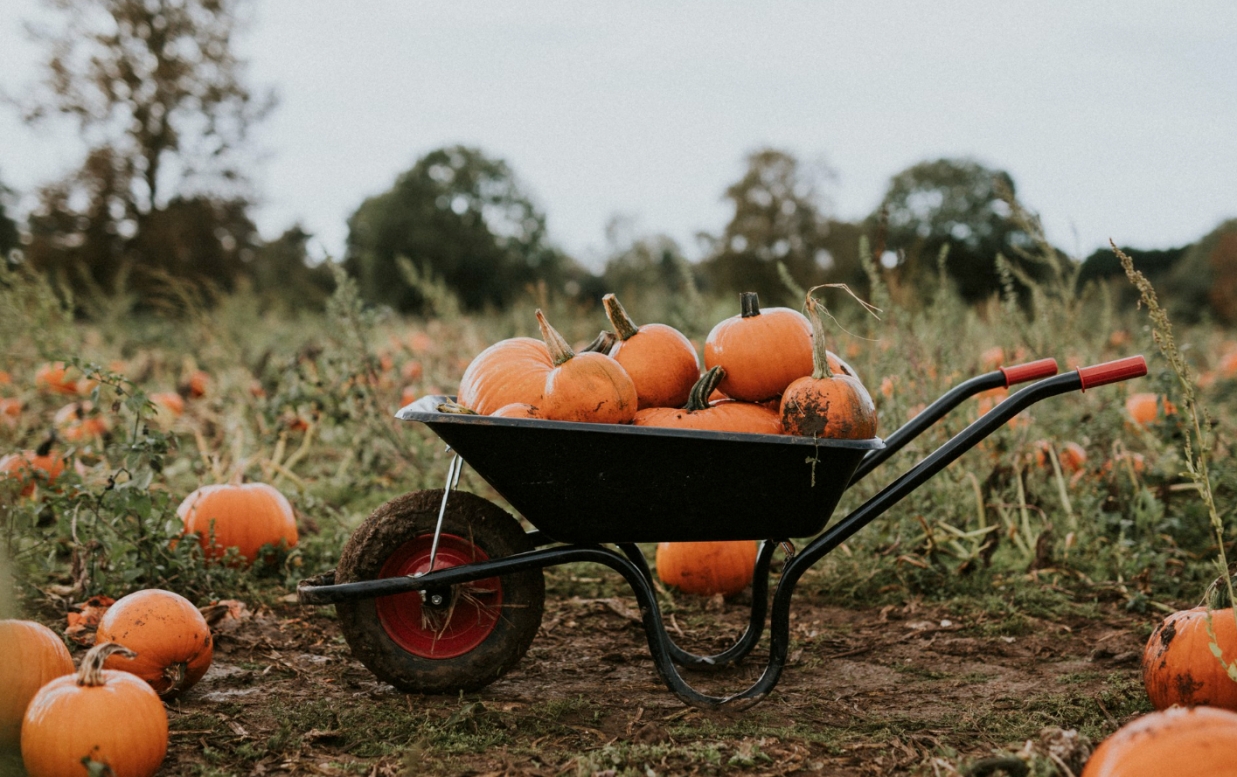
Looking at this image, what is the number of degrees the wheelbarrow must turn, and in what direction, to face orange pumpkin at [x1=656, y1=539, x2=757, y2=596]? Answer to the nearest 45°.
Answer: approximately 90° to its right

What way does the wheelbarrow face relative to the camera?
to the viewer's left

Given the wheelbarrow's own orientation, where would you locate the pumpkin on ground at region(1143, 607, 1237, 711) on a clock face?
The pumpkin on ground is roughly at 6 o'clock from the wheelbarrow.

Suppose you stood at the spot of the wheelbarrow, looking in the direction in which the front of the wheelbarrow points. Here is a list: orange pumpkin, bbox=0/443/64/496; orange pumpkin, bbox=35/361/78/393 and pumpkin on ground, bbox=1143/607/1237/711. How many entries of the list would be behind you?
1

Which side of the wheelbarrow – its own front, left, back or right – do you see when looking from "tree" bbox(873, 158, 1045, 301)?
right

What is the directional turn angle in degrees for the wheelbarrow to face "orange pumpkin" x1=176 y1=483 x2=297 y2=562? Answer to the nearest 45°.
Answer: approximately 45° to its right

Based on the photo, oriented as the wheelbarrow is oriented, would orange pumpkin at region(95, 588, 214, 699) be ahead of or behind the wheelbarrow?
ahead

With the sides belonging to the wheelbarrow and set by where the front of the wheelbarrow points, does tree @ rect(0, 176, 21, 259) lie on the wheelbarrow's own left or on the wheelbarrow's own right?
on the wheelbarrow's own right

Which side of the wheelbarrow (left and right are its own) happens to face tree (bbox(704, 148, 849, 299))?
right

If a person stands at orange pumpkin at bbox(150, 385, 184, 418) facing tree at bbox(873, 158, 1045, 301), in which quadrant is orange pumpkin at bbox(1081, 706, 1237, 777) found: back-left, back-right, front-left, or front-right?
back-right

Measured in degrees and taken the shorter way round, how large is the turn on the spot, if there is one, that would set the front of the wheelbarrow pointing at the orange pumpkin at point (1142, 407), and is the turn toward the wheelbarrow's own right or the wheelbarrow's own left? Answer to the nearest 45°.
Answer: approximately 135° to the wheelbarrow's own right
